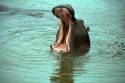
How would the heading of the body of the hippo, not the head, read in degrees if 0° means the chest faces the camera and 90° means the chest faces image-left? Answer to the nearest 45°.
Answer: approximately 45°
